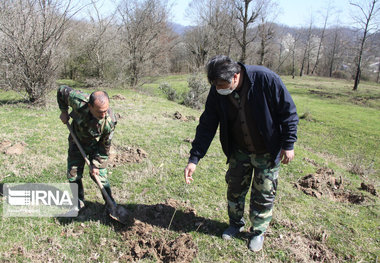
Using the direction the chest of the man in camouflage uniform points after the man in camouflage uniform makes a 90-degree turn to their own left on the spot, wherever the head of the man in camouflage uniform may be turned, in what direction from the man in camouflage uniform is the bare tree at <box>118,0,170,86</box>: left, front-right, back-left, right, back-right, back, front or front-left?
front-left

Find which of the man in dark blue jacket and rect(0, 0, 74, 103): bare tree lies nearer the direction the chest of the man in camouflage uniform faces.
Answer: the man in dark blue jacket

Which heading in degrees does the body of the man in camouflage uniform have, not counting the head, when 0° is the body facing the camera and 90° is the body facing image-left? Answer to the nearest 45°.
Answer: approximately 315°

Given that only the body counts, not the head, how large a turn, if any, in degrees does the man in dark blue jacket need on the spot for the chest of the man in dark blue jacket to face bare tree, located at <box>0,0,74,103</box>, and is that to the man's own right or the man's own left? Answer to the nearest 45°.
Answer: approximately 90° to the man's own right

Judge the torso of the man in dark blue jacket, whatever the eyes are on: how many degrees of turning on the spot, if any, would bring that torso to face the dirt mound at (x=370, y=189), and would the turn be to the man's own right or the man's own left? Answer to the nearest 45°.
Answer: approximately 180°

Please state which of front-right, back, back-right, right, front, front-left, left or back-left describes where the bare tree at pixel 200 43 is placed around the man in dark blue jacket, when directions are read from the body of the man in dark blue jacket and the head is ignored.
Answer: back-right

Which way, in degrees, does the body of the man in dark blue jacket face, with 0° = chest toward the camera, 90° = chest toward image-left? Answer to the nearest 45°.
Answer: approximately 45°

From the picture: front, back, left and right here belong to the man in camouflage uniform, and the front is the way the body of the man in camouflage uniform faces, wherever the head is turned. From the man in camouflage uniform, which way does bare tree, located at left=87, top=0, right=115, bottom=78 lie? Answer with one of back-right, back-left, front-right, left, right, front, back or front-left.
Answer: back-left

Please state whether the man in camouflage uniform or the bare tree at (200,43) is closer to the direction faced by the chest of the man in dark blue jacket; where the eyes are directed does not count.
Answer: the man in camouflage uniform
